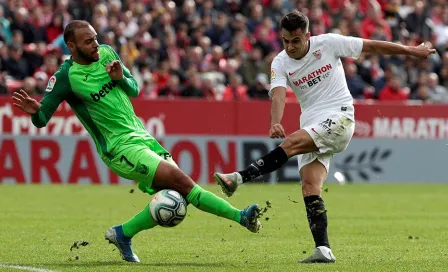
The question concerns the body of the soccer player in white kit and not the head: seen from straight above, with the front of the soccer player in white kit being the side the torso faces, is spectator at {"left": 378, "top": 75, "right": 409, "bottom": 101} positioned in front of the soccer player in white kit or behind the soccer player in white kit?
behind

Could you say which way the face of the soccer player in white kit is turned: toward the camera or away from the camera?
toward the camera

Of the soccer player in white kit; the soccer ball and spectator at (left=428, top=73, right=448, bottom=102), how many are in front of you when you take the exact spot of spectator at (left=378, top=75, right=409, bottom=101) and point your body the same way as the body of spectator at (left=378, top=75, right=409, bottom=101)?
2

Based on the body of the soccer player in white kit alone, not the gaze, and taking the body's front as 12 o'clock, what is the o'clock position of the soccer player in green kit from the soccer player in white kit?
The soccer player in green kit is roughly at 1 o'clock from the soccer player in white kit.

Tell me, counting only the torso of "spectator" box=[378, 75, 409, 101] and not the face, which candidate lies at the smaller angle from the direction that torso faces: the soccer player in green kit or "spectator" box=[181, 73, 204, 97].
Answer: the soccer player in green kit

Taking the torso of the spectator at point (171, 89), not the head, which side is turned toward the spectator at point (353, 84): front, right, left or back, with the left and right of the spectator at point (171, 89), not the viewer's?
left

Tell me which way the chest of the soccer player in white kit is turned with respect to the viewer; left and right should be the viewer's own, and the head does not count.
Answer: facing the viewer and to the left of the viewer

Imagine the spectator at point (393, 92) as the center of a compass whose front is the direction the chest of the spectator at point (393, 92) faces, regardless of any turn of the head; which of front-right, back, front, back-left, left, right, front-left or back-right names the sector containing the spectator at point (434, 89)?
back-left

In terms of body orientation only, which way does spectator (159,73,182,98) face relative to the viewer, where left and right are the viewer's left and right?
facing the viewer

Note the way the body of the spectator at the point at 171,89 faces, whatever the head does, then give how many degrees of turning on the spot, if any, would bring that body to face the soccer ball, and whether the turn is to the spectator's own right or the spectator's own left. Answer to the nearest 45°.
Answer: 0° — they already face it

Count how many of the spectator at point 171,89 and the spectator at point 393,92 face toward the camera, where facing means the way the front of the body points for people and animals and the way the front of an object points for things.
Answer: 2
